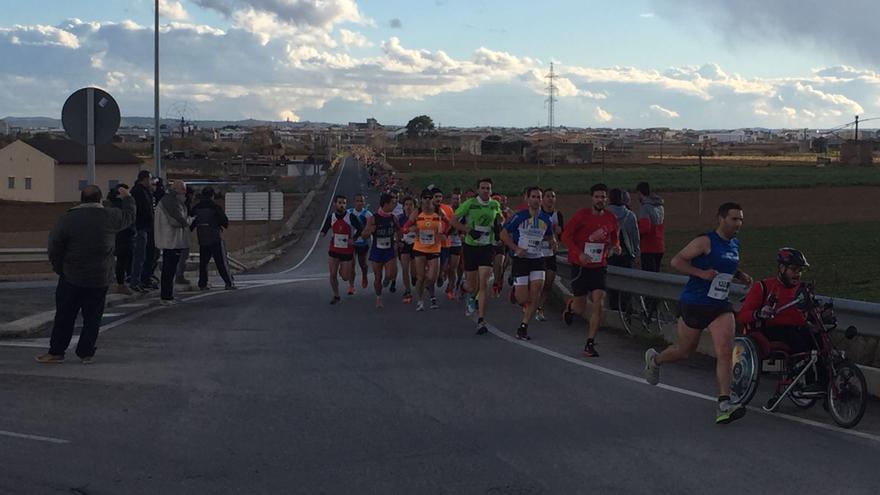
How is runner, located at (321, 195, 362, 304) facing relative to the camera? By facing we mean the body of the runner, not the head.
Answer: toward the camera

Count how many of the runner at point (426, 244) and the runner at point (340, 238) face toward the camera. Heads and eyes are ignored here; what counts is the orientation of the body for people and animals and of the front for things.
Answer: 2

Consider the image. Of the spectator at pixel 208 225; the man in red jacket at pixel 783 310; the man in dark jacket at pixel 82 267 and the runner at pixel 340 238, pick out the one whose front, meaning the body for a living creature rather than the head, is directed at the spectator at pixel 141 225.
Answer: the man in dark jacket

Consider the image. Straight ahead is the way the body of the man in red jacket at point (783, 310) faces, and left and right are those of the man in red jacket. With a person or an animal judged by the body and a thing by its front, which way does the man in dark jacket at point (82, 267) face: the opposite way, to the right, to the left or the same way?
the opposite way

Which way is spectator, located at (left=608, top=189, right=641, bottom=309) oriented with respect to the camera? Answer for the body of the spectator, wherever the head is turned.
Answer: to the viewer's left

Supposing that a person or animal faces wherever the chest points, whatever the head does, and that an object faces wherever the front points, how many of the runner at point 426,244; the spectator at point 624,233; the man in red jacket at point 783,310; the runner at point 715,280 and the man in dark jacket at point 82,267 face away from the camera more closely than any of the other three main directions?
2

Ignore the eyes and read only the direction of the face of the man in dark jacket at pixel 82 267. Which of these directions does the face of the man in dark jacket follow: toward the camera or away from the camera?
away from the camera

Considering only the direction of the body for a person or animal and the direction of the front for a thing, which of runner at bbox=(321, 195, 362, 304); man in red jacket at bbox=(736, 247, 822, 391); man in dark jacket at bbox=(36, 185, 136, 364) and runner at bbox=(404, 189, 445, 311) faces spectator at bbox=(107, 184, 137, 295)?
the man in dark jacket
